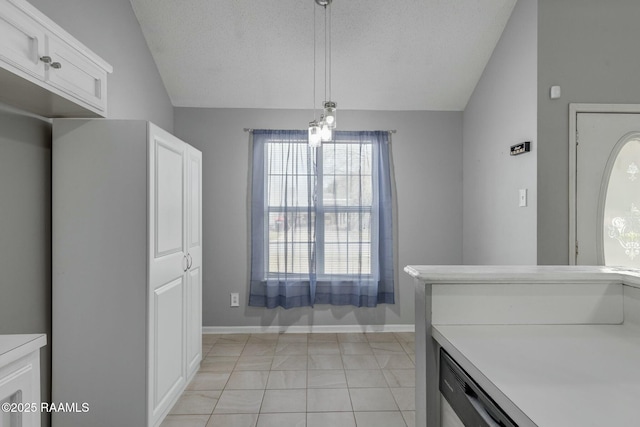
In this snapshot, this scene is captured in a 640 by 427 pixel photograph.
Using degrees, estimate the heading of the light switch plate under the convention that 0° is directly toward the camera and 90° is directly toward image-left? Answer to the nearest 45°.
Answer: approximately 45°

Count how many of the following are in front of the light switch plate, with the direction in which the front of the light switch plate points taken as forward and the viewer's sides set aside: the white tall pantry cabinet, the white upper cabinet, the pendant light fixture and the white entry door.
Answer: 3

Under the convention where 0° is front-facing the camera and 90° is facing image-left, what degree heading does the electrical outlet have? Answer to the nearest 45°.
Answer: approximately 0°

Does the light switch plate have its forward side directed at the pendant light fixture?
yes

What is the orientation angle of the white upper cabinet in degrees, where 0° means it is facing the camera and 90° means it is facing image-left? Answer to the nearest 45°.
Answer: approximately 315°

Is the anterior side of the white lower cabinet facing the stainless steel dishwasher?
yes

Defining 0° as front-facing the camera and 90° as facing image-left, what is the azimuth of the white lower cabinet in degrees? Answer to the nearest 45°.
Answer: approximately 315°

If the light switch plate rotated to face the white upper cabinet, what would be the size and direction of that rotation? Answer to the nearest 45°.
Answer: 0° — it already faces it

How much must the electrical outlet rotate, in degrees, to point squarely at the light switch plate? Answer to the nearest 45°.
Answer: approximately 45° to its left

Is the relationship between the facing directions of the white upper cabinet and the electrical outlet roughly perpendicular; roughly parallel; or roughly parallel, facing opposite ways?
roughly perpendicular
